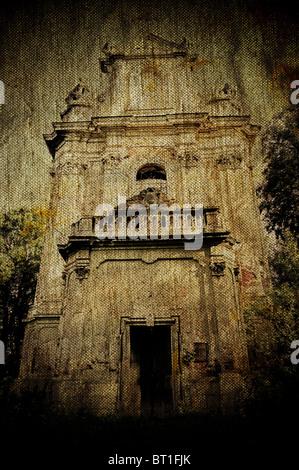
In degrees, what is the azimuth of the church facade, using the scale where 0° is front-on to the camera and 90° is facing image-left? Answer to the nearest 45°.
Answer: approximately 0°

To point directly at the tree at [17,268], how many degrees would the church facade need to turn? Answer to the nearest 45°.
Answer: approximately 135° to its right

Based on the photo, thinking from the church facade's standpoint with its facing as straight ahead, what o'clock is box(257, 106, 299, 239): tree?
The tree is roughly at 10 o'clock from the church facade.
